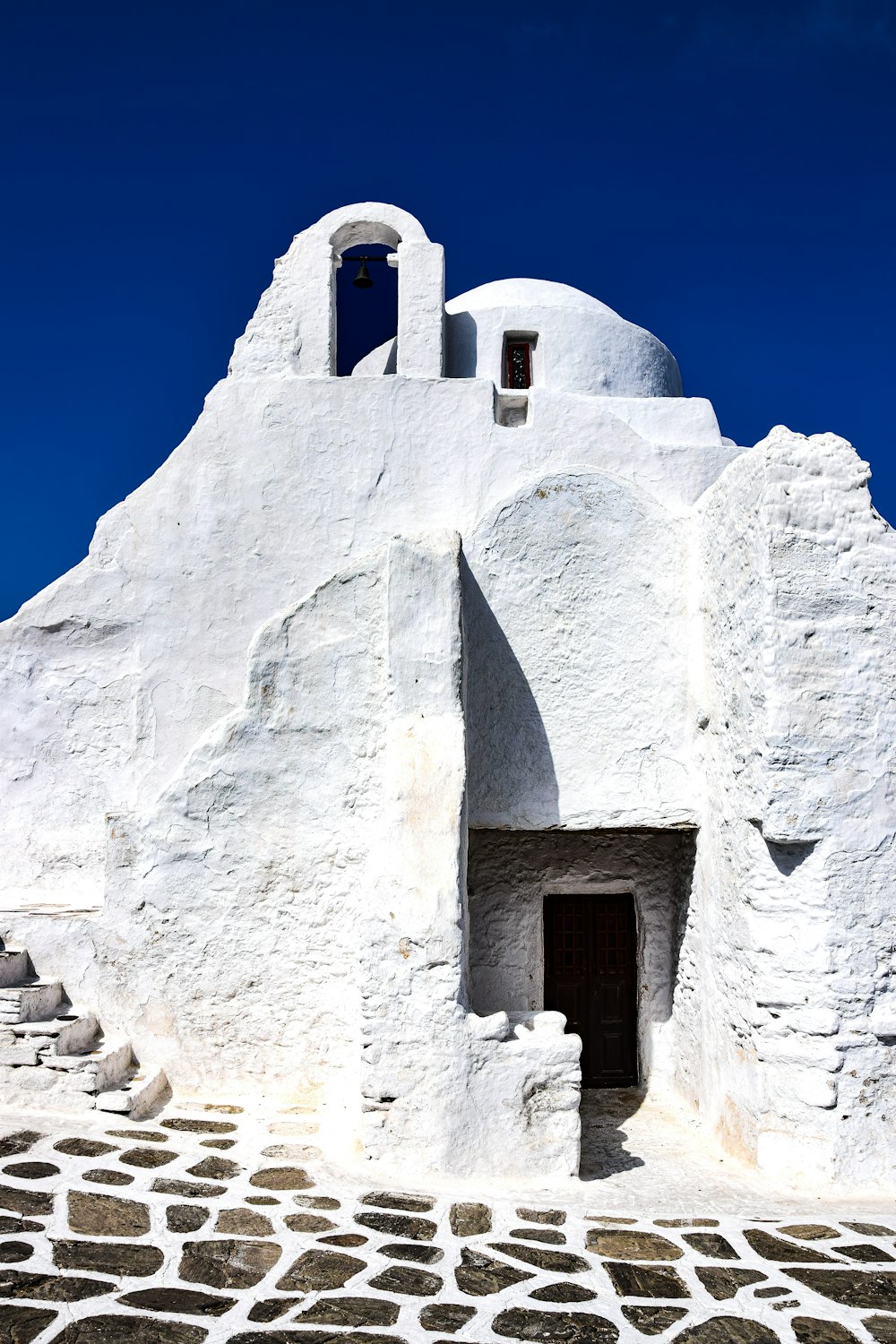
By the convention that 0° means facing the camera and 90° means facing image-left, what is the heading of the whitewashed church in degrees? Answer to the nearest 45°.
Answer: approximately 0°
